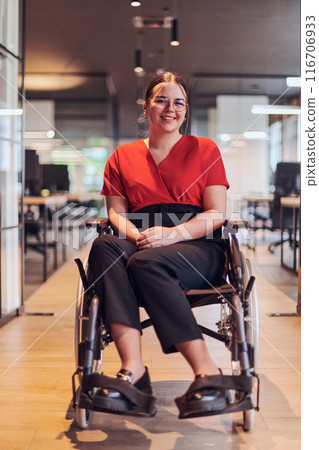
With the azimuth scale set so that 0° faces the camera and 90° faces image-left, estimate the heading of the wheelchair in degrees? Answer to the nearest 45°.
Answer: approximately 0°

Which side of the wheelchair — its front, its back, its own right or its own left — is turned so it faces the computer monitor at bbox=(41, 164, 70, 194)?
back
